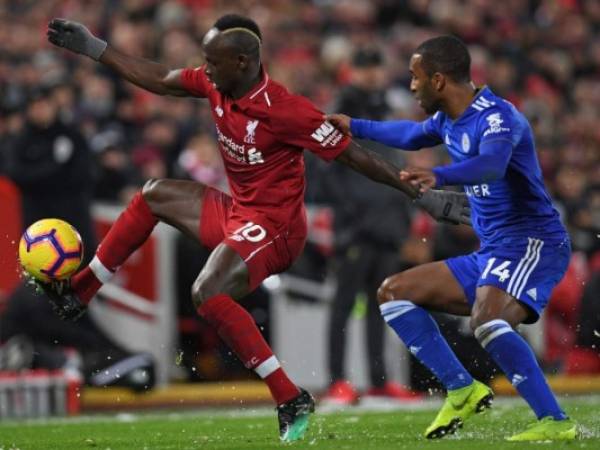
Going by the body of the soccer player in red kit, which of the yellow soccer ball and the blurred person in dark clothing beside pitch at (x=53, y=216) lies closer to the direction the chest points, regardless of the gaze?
the yellow soccer ball

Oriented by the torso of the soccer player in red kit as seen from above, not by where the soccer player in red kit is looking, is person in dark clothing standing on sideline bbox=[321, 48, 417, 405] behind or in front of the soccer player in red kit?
behind

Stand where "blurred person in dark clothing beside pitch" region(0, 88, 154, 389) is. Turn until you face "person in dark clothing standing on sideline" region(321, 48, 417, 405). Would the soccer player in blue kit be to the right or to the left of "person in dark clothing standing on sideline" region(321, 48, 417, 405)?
right

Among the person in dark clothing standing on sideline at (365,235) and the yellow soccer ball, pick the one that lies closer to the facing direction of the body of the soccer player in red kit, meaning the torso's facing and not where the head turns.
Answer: the yellow soccer ball

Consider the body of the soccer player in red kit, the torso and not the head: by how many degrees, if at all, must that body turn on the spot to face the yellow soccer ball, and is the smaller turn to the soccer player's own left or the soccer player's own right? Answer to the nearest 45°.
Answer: approximately 45° to the soccer player's own right

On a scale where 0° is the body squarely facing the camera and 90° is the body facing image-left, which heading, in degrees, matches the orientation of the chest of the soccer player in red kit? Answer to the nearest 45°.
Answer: approximately 45°

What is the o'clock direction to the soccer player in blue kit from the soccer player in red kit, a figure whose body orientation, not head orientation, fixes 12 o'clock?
The soccer player in blue kit is roughly at 8 o'clock from the soccer player in red kit.

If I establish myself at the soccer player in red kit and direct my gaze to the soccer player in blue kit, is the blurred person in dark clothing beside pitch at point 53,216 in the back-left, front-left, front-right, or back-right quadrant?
back-left

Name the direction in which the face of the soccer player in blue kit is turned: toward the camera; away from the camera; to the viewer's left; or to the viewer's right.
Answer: to the viewer's left
